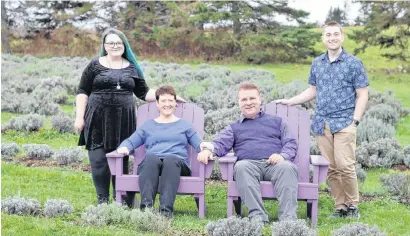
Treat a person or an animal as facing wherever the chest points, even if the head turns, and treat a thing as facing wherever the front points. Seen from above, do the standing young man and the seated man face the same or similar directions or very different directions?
same or similar directions

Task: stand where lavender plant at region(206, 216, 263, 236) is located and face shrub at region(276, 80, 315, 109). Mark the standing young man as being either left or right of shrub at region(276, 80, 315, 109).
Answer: right

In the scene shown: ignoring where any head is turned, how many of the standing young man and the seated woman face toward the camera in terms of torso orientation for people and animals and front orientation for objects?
2

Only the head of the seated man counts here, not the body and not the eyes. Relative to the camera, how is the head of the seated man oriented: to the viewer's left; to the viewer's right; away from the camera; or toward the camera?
toward the camera

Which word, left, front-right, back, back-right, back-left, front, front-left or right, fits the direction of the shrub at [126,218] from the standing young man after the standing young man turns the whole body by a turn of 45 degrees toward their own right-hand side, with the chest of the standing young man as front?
front

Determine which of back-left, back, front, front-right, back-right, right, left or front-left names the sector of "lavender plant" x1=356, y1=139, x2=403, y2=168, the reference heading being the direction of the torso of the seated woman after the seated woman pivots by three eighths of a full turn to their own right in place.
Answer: right

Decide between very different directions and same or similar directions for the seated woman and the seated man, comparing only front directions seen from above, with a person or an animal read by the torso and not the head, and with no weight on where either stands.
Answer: same or similar directions

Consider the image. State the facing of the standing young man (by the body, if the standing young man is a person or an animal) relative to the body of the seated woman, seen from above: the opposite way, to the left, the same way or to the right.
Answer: the same way

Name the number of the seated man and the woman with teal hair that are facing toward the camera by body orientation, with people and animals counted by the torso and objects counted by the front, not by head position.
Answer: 2

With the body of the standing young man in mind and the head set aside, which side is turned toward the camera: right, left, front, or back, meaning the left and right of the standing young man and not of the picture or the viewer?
front

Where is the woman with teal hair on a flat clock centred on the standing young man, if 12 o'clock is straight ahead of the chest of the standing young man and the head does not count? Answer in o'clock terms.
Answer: The woman with teal hair is roughly at 3 o'clock from the standing young man.

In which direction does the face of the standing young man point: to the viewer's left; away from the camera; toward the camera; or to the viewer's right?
toward the camera

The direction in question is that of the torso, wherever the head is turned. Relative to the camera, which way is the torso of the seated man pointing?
toward the camera

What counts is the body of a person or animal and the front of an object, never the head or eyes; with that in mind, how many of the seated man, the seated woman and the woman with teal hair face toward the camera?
3

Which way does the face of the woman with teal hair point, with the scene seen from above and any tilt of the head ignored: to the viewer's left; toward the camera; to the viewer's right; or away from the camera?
toward the camera

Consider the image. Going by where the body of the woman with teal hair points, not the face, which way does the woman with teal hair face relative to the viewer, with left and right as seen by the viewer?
facing the viewer
